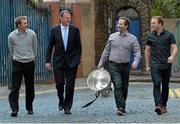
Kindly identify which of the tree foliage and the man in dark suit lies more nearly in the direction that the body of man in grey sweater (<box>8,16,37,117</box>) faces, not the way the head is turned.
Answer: the man in dark suit

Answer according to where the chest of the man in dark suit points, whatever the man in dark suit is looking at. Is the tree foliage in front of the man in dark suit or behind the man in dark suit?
behind

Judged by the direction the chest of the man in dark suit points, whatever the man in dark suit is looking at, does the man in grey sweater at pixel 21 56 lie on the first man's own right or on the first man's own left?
on the first man's own right

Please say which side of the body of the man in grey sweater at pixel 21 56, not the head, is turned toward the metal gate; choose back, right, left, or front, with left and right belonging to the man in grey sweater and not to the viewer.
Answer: back

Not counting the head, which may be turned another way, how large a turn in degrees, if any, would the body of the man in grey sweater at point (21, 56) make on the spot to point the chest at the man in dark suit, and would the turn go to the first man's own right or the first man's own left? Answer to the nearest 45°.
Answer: approximately 90° to the first man's own left

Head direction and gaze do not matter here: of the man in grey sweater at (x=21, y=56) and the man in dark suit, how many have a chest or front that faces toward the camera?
2

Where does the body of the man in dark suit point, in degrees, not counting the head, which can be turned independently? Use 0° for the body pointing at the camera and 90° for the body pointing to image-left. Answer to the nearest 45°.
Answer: approximately 0°

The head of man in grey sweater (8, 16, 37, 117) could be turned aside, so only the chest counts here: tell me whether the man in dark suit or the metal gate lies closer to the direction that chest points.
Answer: the man in dark suit
